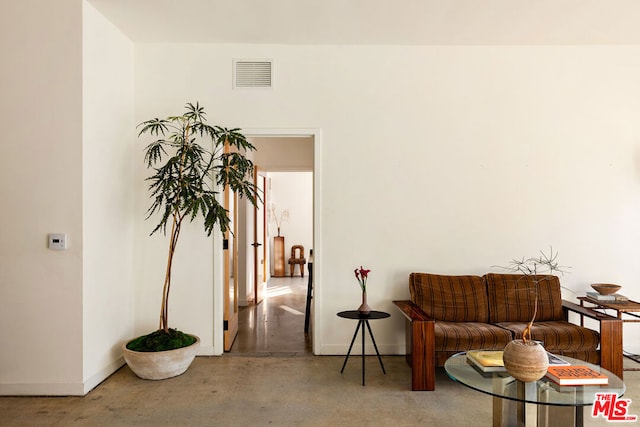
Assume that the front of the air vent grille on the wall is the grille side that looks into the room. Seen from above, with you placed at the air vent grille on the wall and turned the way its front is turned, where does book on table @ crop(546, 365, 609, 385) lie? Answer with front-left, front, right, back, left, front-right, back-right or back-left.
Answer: front-left

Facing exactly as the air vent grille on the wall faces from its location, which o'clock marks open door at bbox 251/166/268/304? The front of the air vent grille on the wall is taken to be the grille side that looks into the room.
The open door is roughly at 6 o'clock from the air vent grille on the wall.

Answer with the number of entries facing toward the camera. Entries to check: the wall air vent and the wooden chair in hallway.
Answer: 2

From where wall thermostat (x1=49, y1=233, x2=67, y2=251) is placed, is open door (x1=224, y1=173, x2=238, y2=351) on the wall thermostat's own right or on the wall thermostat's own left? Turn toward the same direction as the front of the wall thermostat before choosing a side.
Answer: on the wall thermostat's own left

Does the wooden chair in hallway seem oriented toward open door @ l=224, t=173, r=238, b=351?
yes

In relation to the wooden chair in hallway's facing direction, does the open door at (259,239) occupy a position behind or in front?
in front

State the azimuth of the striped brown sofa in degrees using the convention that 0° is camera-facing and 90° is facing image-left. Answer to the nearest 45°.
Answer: approximately 315°

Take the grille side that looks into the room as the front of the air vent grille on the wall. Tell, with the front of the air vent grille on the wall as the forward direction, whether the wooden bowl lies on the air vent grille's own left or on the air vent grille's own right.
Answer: on the air vent grille's own left
